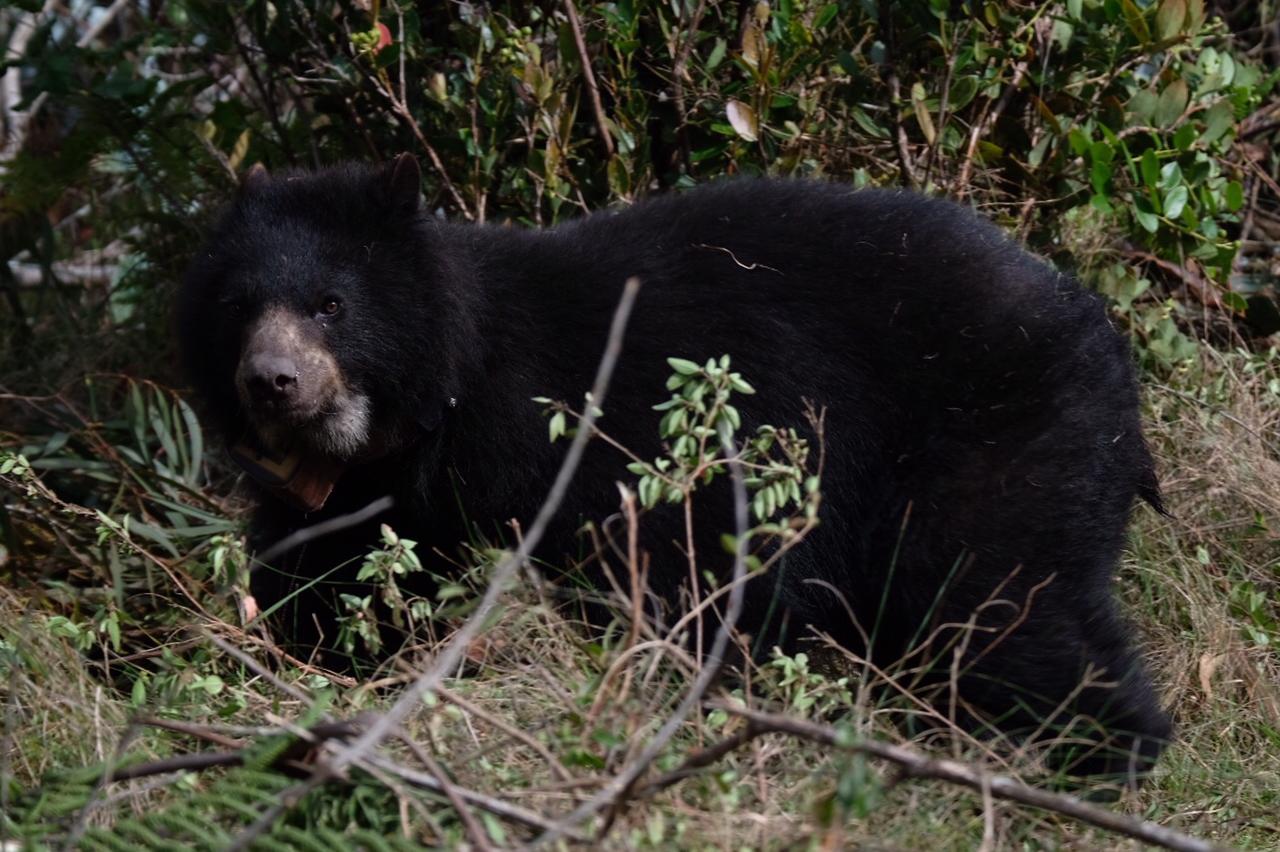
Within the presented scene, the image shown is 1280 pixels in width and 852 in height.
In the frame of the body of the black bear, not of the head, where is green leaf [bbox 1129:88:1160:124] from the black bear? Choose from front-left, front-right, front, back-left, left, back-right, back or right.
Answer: back-right

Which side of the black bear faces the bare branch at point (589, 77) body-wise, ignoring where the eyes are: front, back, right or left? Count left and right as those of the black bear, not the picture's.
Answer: right

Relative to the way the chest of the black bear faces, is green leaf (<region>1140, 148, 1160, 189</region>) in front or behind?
behind

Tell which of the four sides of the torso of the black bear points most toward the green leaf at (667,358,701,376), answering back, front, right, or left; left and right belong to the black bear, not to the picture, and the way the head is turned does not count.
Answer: left

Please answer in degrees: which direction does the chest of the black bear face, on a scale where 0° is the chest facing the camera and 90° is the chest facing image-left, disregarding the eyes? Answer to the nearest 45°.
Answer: approximately 90°

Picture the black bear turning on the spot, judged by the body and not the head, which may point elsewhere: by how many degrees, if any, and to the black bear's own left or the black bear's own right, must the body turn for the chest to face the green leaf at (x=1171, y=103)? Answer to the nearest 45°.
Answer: approximately 135° to the black bear's own right

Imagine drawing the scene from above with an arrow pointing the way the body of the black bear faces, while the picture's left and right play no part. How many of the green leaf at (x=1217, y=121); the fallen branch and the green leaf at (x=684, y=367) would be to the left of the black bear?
2

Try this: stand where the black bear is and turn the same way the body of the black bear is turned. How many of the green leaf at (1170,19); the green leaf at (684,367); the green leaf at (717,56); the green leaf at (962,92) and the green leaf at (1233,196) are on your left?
1

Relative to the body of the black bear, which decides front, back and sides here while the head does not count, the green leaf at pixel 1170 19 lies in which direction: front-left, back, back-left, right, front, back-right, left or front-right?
back-right

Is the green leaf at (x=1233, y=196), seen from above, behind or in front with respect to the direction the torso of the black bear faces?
behind

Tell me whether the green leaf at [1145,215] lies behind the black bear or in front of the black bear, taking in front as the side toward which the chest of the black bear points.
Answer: behind

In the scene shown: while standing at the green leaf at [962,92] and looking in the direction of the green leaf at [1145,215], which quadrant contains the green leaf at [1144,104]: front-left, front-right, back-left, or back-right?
front-left

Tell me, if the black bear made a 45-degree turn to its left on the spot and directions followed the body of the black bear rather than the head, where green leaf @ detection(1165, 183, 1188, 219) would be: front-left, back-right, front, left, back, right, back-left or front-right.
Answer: back

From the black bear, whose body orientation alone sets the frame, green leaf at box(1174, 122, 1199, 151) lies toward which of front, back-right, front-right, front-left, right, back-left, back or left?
back-right

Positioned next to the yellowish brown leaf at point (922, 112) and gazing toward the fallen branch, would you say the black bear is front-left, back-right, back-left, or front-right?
front-right

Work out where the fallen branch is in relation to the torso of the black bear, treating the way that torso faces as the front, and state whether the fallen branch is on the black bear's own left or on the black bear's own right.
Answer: on the black bear's own left
